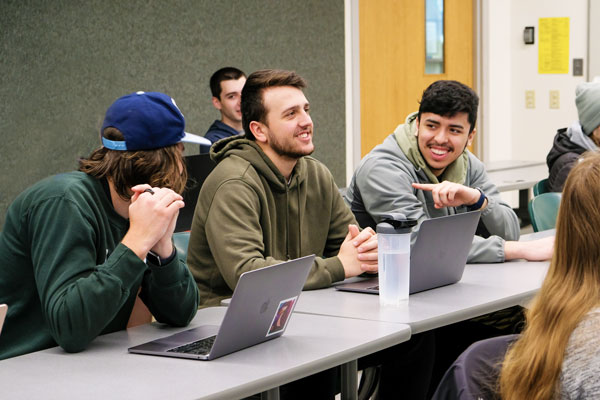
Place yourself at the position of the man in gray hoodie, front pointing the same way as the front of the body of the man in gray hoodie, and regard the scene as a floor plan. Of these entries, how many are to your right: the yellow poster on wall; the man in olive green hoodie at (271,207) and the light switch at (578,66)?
1

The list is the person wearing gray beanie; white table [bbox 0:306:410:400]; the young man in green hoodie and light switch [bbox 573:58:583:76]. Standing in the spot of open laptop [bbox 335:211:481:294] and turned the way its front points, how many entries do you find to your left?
2

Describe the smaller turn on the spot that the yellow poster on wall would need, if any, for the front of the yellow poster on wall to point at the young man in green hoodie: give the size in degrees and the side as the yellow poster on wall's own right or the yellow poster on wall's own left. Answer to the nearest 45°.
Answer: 0° — it already faces them

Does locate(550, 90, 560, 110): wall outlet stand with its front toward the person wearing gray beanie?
yes

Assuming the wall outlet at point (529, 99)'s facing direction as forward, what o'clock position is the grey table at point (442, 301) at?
The grey table is roughly at 12 o'clock from the wall outlet.

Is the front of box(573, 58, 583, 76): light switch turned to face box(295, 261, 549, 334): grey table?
yes

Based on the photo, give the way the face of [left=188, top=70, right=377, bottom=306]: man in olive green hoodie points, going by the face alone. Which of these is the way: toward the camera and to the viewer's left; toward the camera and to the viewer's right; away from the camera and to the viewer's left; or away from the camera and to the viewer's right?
toward the camera and to the viewer's right

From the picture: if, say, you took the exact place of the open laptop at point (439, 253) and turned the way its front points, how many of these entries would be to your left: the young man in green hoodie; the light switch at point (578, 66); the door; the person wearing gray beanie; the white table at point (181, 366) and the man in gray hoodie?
2
